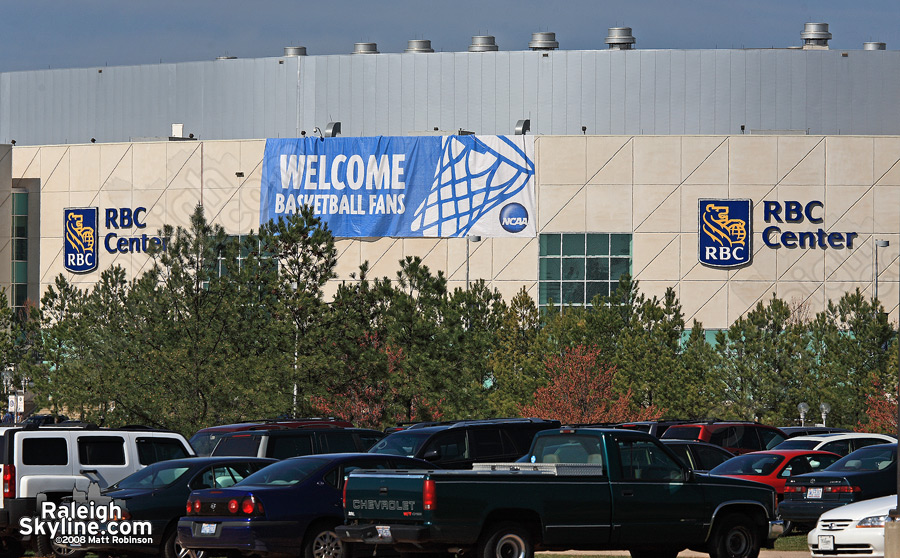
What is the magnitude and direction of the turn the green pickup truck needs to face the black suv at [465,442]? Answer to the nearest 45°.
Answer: approximately 45° to its left

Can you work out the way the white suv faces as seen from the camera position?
facing away from the viewer and to the right of the viewer

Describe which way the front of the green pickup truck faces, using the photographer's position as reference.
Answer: facing away from the viewer and to the right of the viewer

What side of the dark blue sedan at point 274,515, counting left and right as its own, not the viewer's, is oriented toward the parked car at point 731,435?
front

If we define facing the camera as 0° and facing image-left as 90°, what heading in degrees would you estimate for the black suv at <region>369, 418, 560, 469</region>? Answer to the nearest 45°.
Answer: approximately 45°

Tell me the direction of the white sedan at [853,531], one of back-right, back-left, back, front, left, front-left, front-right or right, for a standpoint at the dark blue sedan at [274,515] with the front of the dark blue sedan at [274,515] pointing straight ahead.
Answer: front-right

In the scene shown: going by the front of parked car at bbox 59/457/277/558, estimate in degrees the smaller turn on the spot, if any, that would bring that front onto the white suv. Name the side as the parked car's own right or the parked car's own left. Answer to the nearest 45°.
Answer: approximately 90° to the parked car's own left

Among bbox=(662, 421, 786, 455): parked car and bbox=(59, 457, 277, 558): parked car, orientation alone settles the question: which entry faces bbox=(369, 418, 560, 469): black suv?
bbox=(59, 457, 277, 558): parked car

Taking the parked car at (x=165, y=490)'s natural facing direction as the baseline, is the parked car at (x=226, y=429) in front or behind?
in front

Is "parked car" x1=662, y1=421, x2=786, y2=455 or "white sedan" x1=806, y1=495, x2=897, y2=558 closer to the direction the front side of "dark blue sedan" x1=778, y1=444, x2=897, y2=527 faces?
the parked car

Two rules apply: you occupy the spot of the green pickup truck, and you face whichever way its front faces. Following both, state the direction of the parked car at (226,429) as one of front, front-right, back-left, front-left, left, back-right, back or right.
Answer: left
